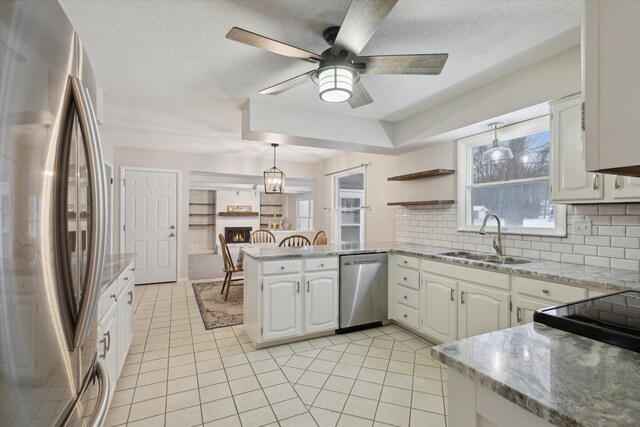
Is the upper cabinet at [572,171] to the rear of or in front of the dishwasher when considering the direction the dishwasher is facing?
in front

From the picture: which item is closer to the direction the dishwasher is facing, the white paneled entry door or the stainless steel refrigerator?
the stainless steel refrigerator

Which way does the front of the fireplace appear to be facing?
toward the camera

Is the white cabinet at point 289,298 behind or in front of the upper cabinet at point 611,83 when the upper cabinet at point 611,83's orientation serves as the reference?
in front

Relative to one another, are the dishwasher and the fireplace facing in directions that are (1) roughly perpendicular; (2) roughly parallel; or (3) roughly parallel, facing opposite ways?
roughly parallel

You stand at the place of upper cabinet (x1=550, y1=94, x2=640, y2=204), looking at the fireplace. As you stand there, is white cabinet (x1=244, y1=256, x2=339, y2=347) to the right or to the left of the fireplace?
left

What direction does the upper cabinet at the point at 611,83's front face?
to the viewer's left

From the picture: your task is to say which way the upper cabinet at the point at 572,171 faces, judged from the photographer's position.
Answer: facing the viewer and to the left of the viewer

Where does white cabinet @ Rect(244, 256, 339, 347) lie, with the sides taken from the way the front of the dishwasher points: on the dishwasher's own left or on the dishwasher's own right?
on the dishwasher's own right

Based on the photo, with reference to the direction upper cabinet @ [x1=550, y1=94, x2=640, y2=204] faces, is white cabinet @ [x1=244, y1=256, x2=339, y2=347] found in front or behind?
in front

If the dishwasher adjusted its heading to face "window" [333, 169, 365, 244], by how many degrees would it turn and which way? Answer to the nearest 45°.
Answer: approximately 135° to its left

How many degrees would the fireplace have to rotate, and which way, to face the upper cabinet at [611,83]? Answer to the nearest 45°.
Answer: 0° — it already faces it

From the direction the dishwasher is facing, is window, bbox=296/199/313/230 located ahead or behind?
behind

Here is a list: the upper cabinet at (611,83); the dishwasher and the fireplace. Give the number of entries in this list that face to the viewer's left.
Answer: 1
